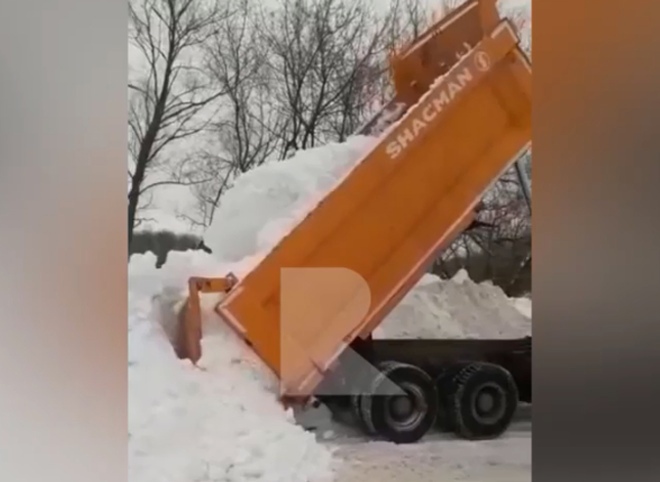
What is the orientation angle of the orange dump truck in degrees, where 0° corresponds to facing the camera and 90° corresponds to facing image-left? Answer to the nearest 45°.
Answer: approximately 270°
